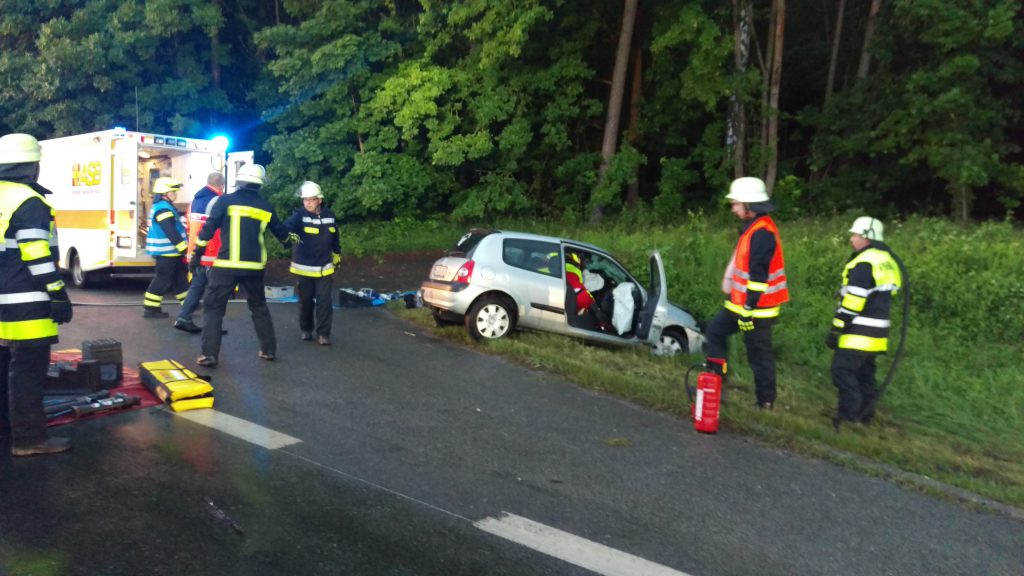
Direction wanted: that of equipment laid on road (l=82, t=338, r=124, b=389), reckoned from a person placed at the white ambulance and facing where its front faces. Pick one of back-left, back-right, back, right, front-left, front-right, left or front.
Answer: back-left

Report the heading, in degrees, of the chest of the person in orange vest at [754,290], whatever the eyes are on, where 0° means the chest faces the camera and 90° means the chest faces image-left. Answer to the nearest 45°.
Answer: approximately 90°

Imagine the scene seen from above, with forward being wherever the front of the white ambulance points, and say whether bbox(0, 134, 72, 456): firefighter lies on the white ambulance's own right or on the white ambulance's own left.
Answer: on the white ambulance's own left

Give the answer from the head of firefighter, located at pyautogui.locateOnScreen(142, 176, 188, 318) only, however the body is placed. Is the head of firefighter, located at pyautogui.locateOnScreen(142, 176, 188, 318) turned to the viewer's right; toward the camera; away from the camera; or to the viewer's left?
to the viewer's right

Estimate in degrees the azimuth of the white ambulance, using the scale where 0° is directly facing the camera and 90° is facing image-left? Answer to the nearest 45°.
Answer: approximately 135°

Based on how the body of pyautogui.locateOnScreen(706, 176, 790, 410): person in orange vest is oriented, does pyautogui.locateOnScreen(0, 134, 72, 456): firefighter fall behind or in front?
in front

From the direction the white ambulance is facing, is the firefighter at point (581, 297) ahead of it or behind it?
behind

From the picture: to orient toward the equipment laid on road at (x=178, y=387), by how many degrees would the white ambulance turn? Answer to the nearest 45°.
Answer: approximately 135° to its left

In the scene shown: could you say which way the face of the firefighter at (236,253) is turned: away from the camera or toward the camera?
away from the camera
